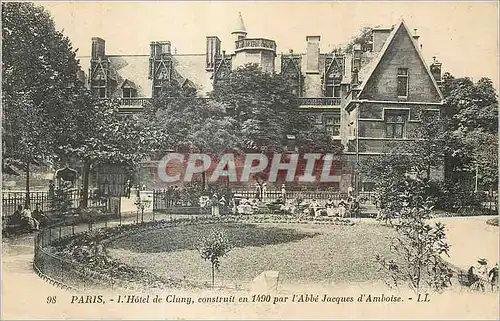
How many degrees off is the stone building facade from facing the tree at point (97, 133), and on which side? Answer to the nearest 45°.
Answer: approximately 90° to its right

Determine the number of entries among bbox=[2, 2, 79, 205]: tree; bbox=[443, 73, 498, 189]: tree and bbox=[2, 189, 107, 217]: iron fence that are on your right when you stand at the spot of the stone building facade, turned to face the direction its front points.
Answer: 2

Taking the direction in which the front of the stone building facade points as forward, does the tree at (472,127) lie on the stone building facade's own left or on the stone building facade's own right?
on the stone building facade's own left

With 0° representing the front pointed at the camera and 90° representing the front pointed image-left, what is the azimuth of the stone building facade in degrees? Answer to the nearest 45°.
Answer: approximately 0°

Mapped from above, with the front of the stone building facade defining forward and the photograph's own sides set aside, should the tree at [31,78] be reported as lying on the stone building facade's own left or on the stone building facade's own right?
on the stone building facade's own right
